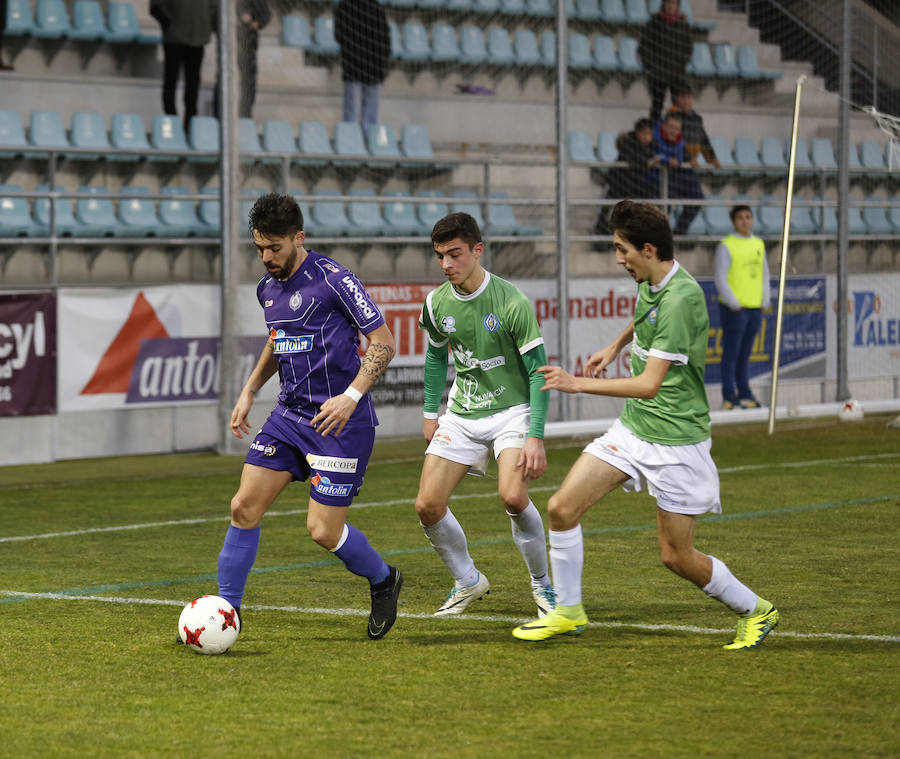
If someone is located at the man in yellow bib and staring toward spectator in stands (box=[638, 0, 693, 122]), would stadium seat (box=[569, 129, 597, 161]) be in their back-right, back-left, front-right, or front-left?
front-left

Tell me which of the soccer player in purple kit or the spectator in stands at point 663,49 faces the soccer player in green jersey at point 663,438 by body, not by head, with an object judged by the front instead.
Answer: the spectator in stands

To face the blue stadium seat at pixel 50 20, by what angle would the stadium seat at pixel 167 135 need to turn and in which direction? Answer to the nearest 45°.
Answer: approximately 180°

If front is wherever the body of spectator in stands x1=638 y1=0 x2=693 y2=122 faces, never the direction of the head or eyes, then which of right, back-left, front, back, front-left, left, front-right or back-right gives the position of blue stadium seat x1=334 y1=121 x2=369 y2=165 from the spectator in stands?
front-right

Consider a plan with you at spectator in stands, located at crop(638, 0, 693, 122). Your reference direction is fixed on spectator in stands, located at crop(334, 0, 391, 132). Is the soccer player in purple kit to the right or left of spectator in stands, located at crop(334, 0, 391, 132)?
left

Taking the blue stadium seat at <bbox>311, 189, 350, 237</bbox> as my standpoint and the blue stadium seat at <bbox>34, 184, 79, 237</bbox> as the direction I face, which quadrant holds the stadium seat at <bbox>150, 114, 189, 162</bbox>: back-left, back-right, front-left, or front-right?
front-right

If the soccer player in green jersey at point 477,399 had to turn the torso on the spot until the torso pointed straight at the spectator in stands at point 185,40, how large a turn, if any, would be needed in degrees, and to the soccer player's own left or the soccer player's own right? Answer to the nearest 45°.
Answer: approximately 180°

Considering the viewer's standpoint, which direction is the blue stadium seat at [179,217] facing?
facing the viewer and to the right of the viewer

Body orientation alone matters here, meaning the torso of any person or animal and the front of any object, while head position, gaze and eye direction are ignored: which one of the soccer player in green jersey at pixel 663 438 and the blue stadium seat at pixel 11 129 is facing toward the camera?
the blue stadium seat

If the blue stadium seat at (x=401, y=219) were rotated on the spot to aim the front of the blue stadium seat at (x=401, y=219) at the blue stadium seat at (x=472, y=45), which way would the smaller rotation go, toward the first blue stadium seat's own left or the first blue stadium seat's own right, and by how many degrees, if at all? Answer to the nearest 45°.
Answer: approximately 135° to the first blue stadium seat's own left

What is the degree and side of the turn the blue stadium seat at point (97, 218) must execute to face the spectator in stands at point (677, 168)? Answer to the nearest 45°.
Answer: approximately 45° to its left

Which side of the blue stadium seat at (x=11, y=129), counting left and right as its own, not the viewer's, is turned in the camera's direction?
front

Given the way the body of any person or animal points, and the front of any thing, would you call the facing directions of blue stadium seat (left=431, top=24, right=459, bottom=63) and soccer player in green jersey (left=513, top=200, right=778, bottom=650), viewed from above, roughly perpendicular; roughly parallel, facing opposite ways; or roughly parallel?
roughly perpendicular

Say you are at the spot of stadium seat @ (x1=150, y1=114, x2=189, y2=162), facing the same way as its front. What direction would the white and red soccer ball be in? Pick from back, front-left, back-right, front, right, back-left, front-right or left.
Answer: front-right

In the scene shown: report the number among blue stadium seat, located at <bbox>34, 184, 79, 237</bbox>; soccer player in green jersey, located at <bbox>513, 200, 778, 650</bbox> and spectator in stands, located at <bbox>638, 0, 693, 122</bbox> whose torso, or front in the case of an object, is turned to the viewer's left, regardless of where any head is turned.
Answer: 1
